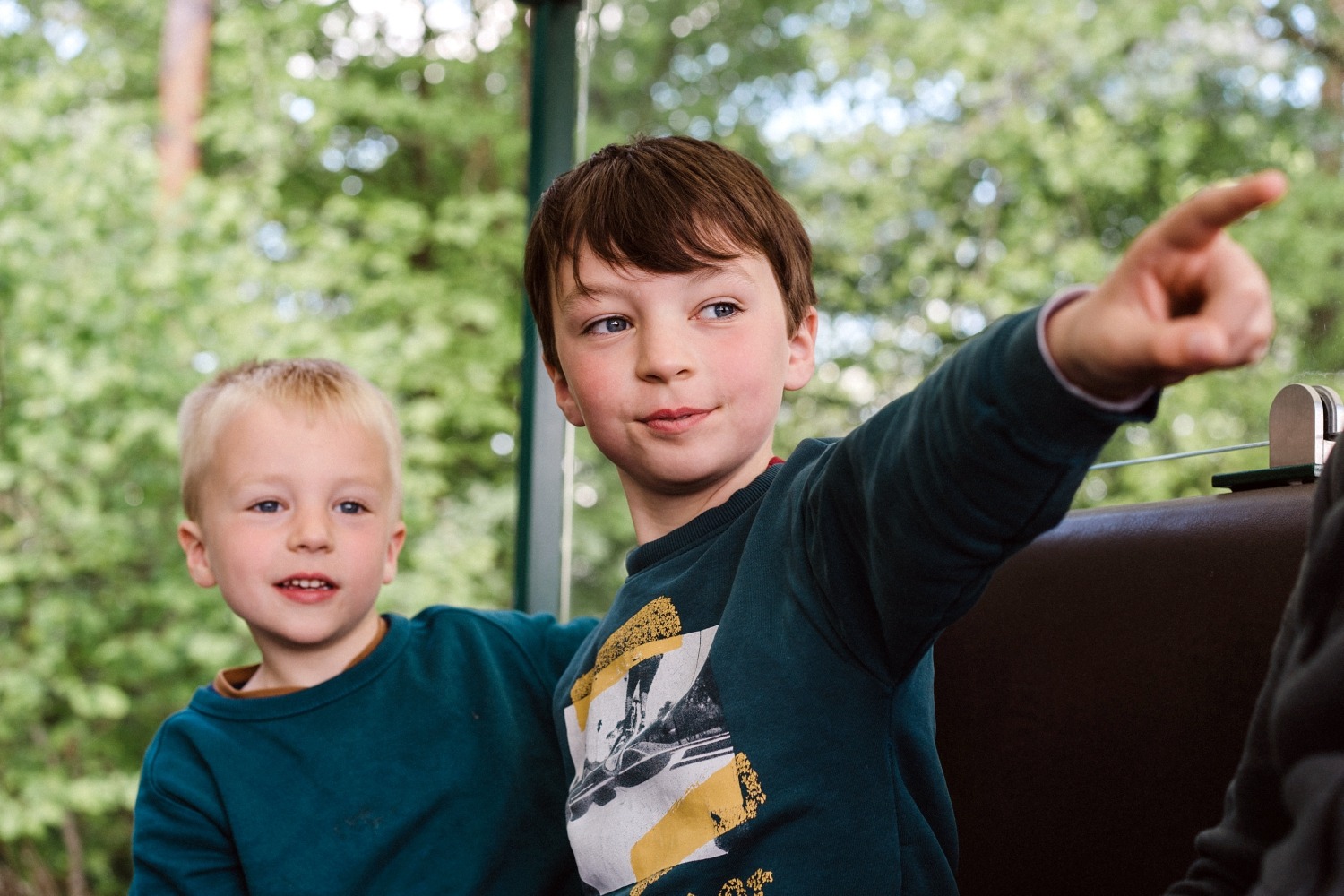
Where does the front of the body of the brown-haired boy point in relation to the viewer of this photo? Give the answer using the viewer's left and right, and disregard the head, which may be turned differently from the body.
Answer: facing the viewer and to the left of the viewer

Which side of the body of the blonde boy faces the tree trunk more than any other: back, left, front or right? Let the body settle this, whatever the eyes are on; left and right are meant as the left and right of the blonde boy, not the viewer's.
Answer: back

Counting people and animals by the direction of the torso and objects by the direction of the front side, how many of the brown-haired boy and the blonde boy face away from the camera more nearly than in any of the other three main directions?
0

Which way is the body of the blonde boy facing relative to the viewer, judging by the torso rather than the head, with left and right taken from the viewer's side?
facing the viewer

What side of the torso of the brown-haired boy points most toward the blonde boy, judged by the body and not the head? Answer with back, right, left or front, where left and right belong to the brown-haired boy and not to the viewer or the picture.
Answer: right

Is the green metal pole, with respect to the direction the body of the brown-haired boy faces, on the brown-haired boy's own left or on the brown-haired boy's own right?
on the brown-haired boy's own right
